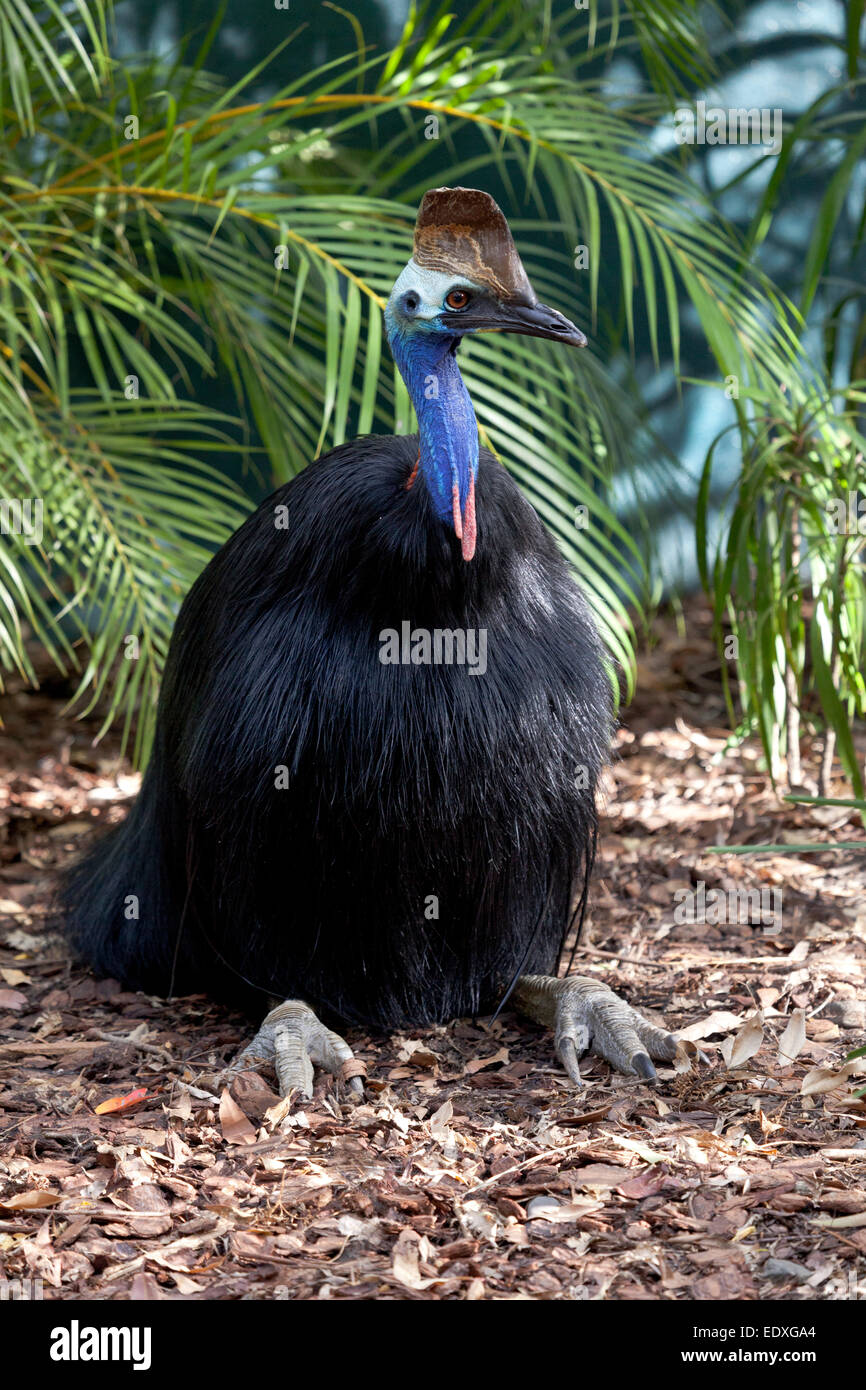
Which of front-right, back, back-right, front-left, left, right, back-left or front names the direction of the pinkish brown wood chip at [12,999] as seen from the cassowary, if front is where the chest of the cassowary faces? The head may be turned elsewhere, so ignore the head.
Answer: right

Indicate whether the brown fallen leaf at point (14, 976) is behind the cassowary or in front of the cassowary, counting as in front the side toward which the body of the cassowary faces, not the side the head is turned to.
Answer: behind

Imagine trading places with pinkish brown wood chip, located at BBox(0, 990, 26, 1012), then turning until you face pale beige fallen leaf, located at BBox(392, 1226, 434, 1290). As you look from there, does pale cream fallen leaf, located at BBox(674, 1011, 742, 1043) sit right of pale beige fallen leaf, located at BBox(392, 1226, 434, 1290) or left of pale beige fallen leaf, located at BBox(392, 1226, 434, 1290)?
left

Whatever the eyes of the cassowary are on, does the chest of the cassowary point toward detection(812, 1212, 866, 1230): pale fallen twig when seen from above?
yes

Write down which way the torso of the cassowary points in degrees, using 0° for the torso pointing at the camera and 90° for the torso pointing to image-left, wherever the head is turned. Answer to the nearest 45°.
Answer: approximately 315°

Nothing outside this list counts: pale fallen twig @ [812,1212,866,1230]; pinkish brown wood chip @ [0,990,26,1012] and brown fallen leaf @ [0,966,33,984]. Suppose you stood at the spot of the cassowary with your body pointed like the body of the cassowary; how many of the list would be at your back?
2
